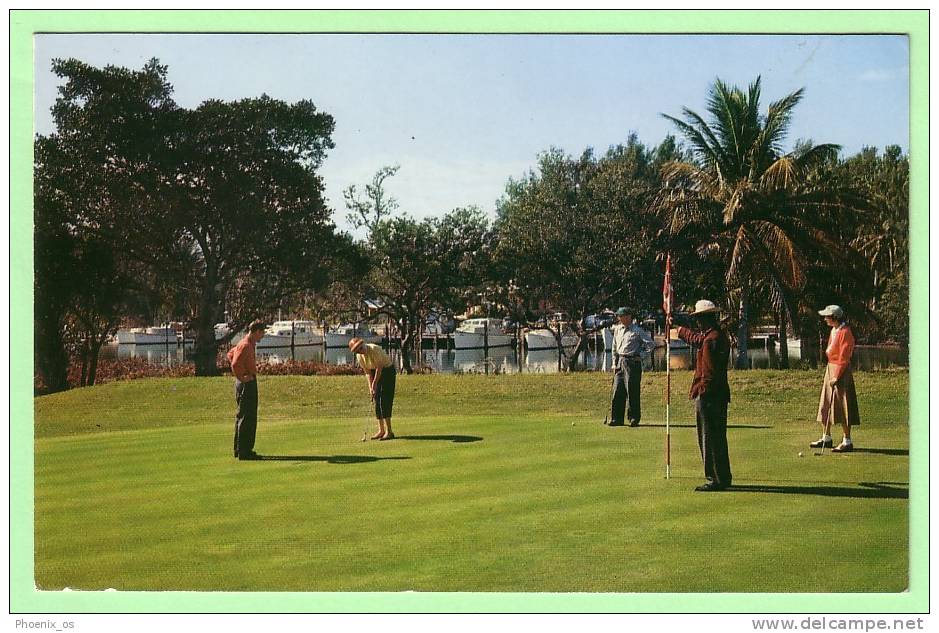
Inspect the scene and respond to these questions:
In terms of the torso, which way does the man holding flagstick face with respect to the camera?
to the viewer's left

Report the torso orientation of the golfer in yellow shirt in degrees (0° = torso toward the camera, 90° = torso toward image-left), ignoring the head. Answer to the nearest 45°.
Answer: approximately 45°

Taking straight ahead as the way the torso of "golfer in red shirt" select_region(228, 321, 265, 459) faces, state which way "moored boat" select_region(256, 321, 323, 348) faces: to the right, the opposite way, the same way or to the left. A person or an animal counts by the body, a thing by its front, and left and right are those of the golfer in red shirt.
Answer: the opposite way

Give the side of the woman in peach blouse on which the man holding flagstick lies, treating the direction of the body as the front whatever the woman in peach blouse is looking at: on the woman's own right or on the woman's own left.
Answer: on the woman's own left

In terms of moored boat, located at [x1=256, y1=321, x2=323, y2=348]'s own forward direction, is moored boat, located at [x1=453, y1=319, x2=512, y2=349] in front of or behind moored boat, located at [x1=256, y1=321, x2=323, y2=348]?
behind

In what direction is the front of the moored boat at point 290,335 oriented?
to the viewer's left

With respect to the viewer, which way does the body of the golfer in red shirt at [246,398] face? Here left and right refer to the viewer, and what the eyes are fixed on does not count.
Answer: facing to the right of the viewer

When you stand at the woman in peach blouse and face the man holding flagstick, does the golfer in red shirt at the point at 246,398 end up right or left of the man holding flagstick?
right

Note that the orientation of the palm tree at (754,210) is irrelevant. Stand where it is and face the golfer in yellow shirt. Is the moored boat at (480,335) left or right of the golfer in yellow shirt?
right

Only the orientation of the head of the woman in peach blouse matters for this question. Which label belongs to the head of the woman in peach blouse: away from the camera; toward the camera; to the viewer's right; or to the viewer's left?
to the viewer's left

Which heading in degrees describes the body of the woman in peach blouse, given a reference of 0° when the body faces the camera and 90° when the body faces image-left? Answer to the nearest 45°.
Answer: approximately 90°
